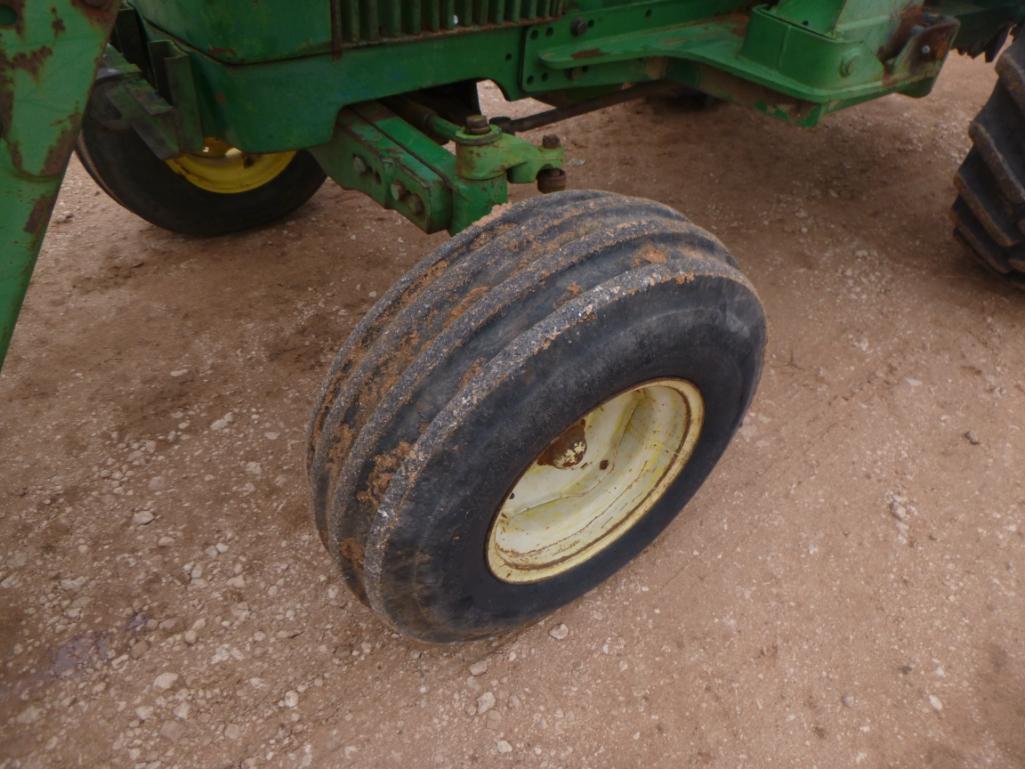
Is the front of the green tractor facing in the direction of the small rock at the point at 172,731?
yes

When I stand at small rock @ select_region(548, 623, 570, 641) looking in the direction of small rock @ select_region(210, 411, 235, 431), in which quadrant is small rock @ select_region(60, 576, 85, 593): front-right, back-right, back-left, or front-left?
front-left

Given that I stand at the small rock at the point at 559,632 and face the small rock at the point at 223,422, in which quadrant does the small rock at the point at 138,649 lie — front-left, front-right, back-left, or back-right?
front-left

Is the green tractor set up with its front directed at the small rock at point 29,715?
yes

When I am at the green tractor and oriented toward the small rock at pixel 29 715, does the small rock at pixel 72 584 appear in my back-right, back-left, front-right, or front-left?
front-right

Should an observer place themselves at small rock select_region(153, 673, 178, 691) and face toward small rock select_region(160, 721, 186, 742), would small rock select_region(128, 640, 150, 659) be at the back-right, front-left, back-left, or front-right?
back-right

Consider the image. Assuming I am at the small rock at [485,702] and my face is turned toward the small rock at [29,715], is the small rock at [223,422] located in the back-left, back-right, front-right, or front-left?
front-right

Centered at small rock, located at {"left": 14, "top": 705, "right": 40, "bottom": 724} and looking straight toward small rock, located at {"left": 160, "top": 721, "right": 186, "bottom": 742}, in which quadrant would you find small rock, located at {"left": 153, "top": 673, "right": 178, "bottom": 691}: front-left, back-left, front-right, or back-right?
front-left
